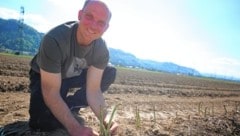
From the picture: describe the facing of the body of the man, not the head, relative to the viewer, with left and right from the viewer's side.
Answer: facing the viewer and to the right of the viewer
